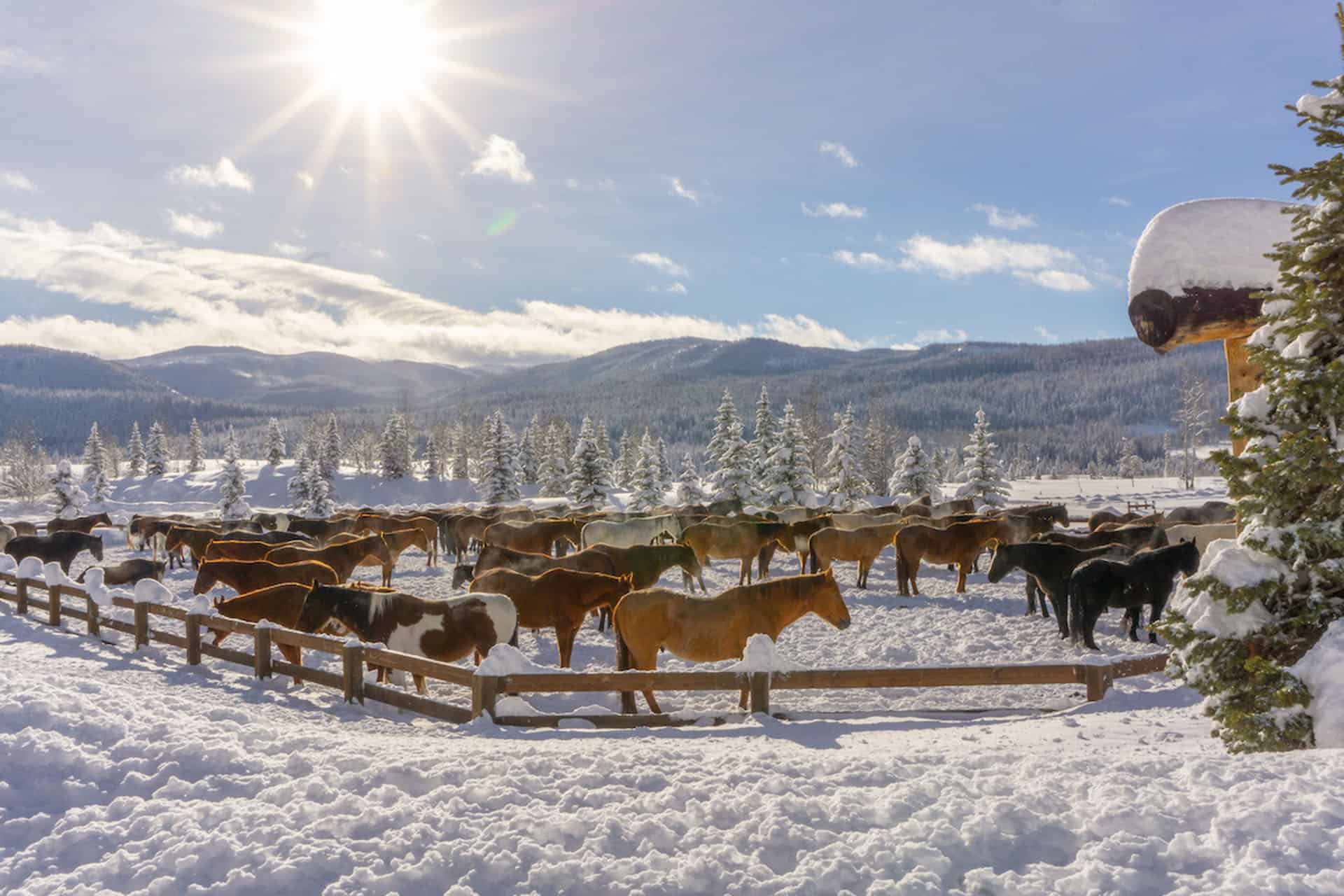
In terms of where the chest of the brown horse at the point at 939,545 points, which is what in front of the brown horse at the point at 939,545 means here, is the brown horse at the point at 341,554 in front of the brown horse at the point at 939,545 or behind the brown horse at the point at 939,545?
behind

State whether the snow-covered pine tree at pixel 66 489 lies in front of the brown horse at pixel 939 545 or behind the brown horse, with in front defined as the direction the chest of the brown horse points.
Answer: behind

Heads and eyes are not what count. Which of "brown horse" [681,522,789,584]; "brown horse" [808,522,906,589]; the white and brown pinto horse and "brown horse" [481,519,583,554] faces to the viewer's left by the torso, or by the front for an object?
the white and brown pinto horse

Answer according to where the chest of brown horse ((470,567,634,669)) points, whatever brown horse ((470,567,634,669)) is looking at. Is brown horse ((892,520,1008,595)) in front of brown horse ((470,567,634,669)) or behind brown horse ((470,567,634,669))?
in front

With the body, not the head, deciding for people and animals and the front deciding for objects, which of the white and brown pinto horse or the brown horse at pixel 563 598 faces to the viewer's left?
the white and brown pinto horse

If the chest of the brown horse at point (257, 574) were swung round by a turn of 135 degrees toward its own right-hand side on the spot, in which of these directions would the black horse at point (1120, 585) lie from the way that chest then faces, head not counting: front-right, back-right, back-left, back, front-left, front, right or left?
right

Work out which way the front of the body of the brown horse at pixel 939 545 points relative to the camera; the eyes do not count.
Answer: to the viewer's right

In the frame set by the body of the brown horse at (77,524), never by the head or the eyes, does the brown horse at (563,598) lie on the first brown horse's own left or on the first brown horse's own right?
on the first brown horse's own right

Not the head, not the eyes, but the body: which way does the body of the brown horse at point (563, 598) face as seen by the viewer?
to the viewer's right

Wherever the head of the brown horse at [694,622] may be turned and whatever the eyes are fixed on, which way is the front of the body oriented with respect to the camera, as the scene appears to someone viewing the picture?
to the viewer's right

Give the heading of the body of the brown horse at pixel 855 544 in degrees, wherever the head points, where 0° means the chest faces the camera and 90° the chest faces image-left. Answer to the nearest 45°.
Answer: approximately 270°

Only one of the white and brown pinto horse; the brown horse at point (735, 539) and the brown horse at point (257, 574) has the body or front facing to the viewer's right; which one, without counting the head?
the brown horse at point (735, 539)
